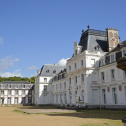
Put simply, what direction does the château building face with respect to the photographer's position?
facing the viewer and to the left of the viewer
